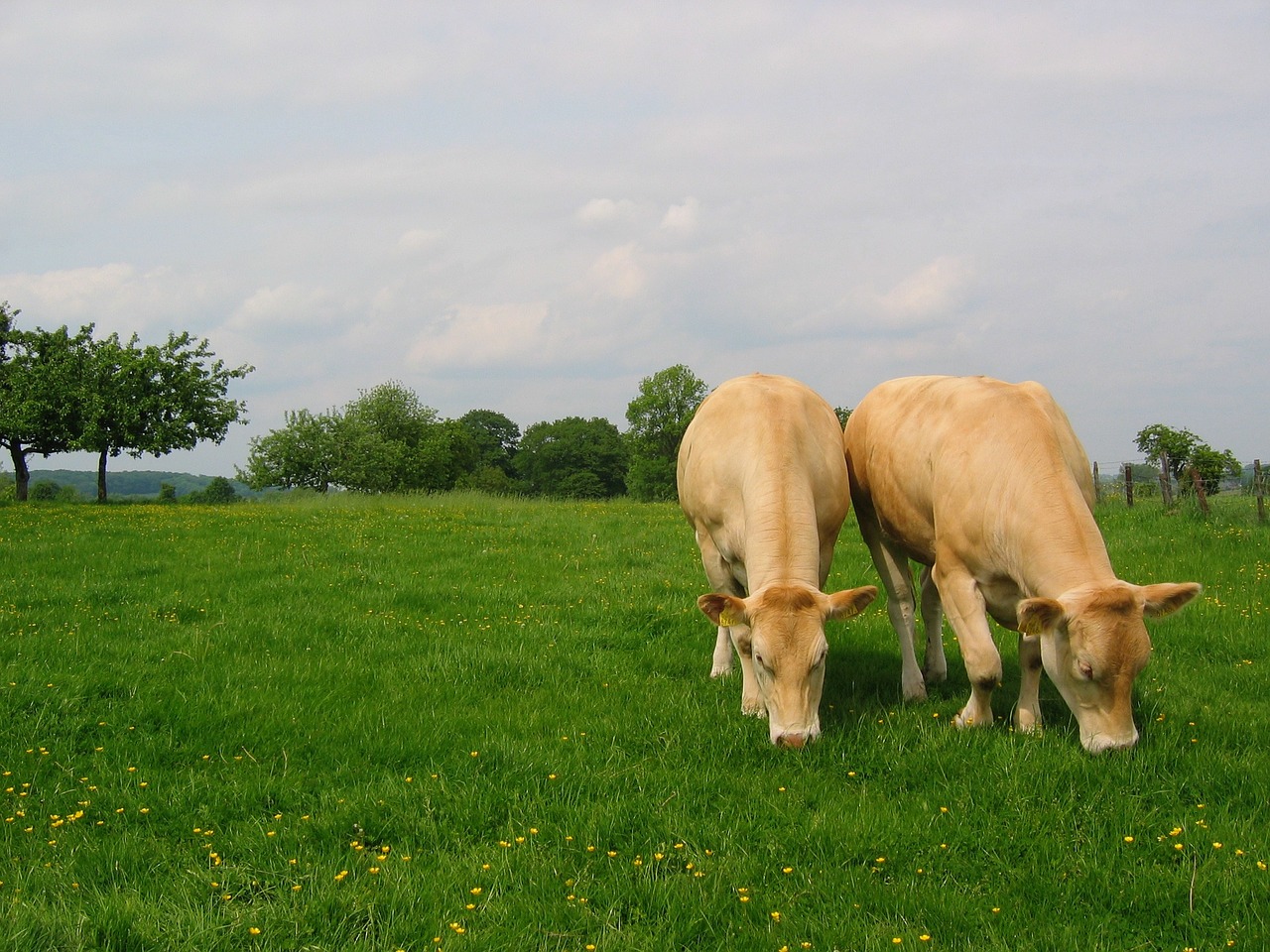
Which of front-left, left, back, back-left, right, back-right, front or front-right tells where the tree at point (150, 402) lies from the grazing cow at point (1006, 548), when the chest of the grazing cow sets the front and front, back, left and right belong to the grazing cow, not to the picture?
back

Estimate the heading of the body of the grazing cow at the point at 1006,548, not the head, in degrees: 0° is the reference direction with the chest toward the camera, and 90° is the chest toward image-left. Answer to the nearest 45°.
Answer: approximately 315°

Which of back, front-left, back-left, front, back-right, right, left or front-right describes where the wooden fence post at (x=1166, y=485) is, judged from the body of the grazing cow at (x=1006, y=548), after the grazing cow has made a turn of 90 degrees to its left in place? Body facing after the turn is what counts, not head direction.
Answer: front-left

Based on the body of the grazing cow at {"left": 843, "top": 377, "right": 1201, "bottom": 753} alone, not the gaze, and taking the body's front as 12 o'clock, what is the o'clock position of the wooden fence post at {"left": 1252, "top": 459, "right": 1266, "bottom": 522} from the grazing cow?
The wooden fence post is roughly at 8 o'clock from the grazing cow.

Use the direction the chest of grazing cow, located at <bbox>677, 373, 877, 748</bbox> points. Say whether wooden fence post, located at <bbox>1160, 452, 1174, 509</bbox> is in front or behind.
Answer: behind

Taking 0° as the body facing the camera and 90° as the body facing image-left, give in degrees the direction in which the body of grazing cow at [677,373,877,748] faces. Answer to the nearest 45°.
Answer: approximately 0°

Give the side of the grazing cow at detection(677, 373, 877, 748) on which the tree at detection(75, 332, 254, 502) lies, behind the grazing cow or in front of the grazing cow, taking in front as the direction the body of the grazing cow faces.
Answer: behind

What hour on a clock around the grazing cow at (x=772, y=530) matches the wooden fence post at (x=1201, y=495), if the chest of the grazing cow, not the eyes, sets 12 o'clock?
The wooden fence post is roughly at 7 o'clock from the grazing cow.
